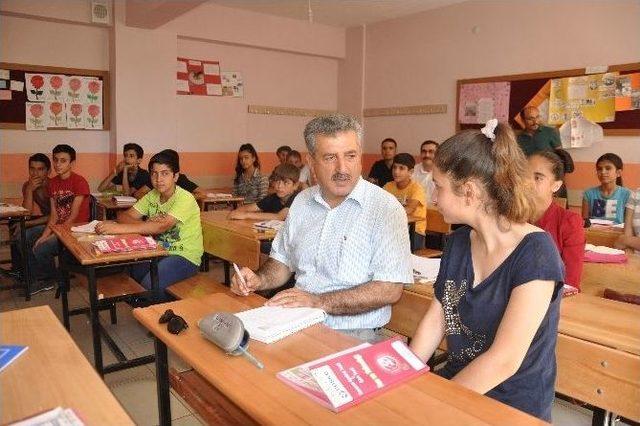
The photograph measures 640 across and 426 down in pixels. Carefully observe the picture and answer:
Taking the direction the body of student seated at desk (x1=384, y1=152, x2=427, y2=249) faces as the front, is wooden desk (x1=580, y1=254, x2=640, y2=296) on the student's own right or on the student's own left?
on the student's own left

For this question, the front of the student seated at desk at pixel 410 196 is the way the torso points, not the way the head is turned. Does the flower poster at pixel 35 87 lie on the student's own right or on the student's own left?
on the student's own right

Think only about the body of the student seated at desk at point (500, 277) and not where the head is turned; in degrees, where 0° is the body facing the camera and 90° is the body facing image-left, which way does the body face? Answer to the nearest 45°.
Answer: approximately 45°

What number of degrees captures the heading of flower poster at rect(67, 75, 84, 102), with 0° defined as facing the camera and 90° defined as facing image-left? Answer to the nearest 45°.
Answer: approximately 0°

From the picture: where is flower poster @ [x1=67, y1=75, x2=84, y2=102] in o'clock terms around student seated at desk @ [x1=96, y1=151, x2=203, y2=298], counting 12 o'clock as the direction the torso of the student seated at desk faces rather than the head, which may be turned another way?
The flower poster is roughly at 4 o'clock from the student seated at desk.

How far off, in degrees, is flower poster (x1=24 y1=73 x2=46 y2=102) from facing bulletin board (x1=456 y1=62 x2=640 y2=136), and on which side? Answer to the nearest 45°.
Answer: approximately 45° to its left

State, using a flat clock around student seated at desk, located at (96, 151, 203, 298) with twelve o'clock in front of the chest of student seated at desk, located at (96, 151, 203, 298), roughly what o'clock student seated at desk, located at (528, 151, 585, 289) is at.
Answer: student seated at desk, located at (528, 151, 585, 289) is roughly at 9 o'clock from student seated at desk, located at (96, 151, 203, 298).

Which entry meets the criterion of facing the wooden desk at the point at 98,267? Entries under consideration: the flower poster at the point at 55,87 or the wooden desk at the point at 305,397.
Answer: the flower poster
